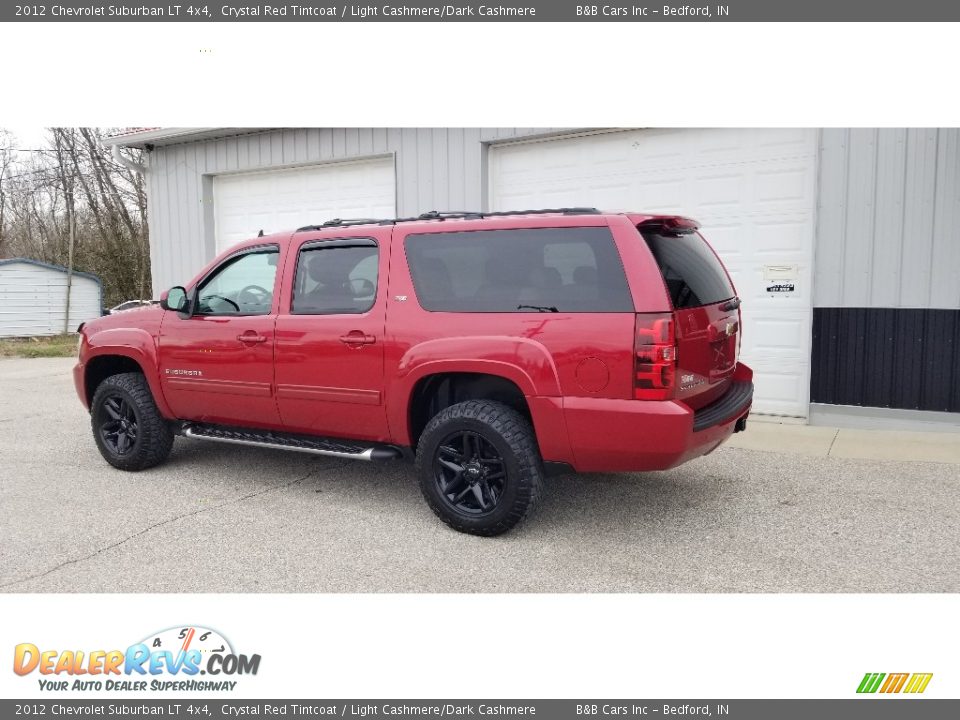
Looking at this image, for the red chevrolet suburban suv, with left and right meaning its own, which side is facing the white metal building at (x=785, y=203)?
right

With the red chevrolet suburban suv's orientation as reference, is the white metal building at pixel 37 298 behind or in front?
in front

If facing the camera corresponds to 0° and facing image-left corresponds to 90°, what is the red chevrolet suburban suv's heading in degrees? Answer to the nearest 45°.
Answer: approximately 135°
